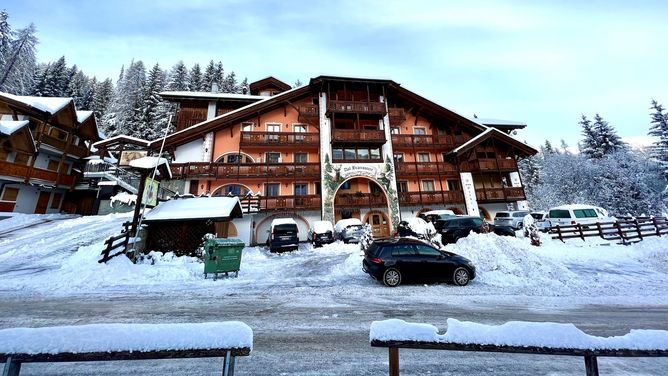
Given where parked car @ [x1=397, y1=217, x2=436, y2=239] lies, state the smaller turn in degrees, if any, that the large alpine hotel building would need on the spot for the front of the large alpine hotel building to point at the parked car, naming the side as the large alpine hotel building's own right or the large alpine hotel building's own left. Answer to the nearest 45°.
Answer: approximately 45° to the large alpine hotel building's own left

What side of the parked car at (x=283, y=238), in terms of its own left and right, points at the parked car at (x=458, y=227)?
right

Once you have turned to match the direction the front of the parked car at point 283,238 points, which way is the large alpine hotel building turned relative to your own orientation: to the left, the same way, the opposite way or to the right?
the opposite way

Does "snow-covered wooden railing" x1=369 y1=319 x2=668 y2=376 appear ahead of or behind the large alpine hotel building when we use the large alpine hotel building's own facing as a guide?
ahead

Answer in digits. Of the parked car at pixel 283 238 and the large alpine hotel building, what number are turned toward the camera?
1

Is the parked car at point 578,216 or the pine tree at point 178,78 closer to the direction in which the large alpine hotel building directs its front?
the parked car

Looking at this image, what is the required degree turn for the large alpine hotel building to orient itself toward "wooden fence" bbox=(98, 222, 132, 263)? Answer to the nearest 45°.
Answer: approximately 45° to its right

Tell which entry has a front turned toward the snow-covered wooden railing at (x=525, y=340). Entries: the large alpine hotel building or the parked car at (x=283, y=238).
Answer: the large alpine hotel building

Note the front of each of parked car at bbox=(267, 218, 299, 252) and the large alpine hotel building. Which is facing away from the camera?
the parked car

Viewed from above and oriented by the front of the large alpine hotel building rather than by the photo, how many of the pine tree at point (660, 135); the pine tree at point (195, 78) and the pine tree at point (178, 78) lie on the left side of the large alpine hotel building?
1

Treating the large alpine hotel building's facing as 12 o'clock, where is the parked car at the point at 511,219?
The parked car is roughly at 9 o'clock from the large alpine hotel building.

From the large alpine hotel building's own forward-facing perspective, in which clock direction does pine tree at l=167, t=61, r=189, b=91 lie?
The pine tree is roughly at 4 o'clock from the large alpine hotel building.
